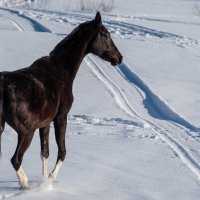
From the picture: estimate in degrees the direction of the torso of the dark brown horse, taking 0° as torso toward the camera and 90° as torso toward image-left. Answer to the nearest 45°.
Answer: approximately 225°
